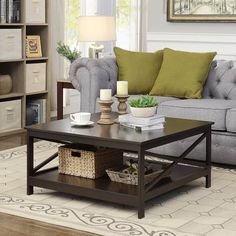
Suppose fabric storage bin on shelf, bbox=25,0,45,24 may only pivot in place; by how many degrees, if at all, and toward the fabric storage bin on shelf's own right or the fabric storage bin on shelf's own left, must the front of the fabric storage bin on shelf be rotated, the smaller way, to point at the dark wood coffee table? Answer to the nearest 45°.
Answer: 0° — it already faces it

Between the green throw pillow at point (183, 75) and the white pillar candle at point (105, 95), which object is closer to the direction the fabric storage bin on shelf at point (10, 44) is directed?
the white pillar candle

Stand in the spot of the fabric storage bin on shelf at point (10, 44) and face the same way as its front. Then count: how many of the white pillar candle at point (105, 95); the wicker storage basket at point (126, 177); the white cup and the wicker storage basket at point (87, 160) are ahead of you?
4

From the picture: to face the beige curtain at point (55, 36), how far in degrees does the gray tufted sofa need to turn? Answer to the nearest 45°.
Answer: approximately 90° to its right

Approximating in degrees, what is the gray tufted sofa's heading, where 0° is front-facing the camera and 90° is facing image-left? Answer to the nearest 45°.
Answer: approximately 45°
